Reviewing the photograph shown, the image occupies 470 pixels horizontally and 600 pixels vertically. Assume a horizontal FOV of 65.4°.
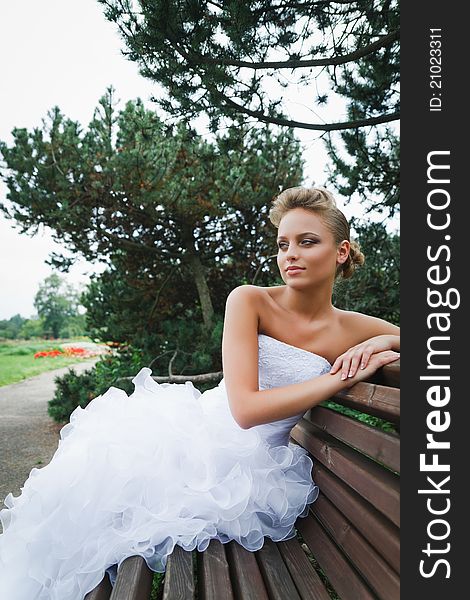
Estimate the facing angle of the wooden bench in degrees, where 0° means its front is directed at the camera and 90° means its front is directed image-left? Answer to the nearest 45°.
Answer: approximately 90°

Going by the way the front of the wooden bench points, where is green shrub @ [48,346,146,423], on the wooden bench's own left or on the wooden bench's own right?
on the wooden bench's own right
